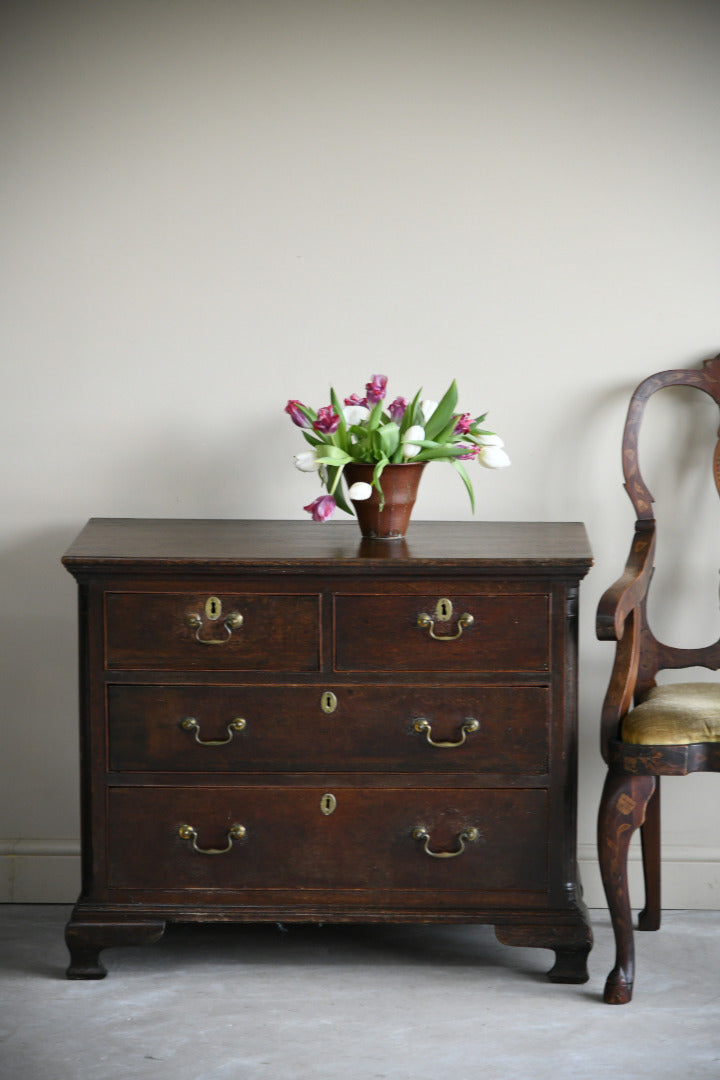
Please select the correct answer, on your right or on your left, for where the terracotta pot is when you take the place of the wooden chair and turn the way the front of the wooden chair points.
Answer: on your right

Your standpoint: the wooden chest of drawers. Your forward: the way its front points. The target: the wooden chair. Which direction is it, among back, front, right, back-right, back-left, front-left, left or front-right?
left

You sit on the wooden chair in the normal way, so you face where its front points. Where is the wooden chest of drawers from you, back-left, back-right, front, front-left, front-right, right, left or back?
right

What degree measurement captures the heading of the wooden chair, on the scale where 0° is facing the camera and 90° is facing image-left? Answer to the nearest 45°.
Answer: approximately 0°

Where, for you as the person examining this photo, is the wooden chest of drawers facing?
facing the viewer
